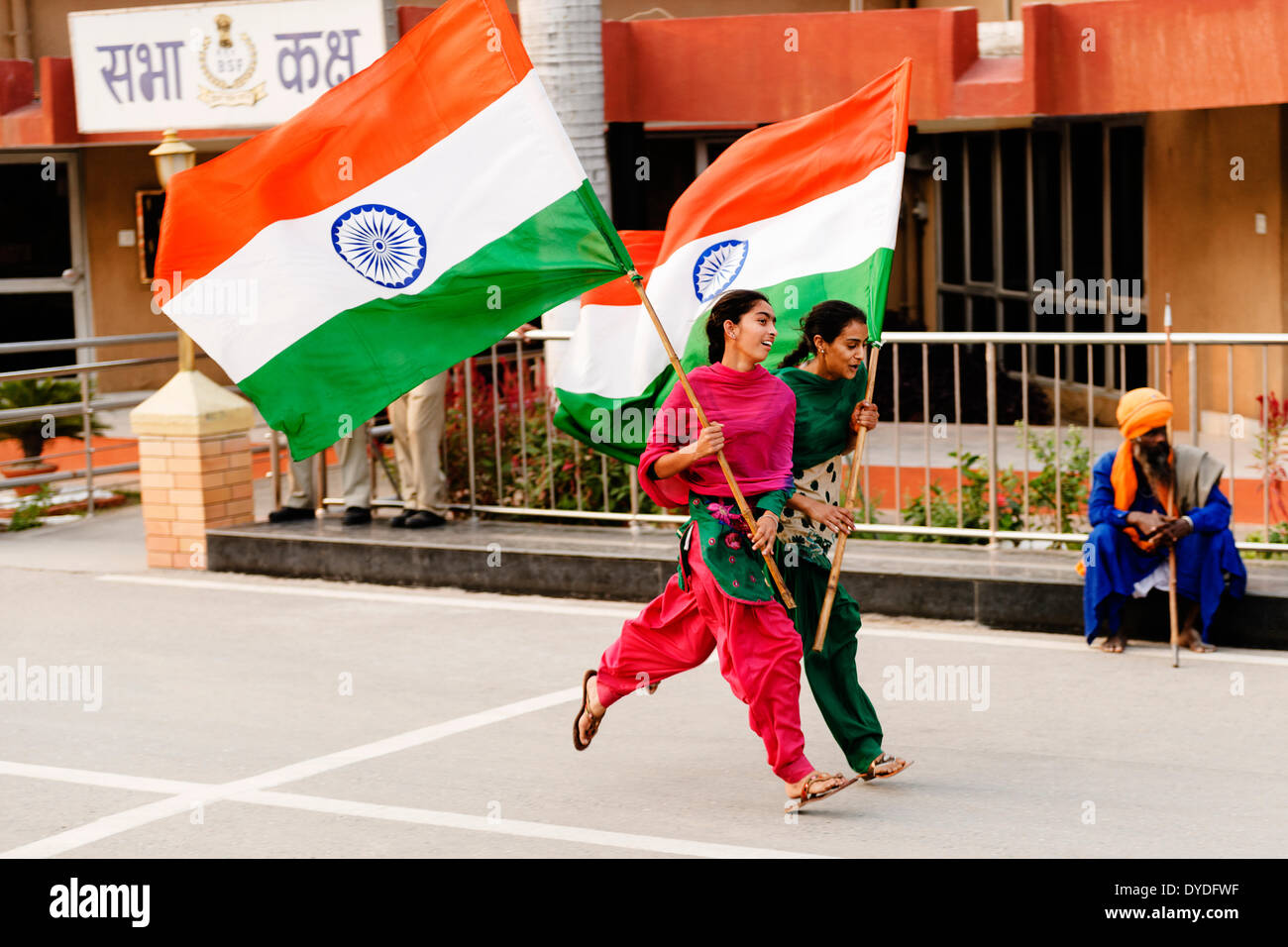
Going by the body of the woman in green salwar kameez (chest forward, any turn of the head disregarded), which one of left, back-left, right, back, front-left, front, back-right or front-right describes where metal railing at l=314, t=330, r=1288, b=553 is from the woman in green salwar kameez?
back-left

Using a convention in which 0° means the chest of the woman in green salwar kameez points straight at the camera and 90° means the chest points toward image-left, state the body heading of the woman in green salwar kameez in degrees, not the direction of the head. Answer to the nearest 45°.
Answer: approximately 315°

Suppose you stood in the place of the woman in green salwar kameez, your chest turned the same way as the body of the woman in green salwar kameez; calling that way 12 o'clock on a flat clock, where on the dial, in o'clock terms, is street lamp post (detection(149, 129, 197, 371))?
The street lamp post is roughly at 6 o'clock from the woman in green salwar kameez.

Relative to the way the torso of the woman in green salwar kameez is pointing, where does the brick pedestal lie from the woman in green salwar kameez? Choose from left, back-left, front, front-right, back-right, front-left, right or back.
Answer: back

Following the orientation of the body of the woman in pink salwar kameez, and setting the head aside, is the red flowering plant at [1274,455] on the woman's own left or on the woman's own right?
on the woman's own left

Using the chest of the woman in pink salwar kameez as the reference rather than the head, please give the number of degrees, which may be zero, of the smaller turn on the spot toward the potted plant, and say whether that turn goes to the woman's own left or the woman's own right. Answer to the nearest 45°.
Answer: approximately 180°

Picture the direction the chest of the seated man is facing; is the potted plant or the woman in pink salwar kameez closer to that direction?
the woman in pink salwar kameez
